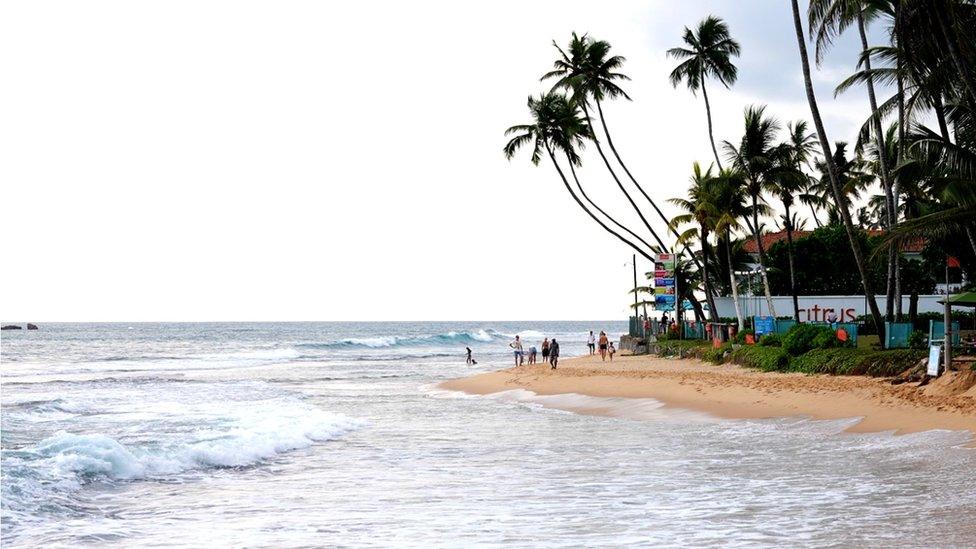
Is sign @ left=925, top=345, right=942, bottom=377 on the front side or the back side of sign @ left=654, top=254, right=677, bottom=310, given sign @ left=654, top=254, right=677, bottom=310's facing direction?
on the front side

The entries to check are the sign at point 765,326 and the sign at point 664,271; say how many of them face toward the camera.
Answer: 2

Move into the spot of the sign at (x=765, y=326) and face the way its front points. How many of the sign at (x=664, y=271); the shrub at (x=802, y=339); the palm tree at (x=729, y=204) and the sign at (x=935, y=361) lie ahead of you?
2

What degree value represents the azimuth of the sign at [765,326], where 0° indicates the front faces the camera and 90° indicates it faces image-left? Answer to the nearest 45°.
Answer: approximately 0°

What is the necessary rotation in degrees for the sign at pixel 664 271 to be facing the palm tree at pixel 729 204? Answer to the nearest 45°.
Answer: approximately 45° to its left

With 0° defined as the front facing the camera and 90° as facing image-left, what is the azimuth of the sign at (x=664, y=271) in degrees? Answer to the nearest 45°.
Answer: approximately 0°
